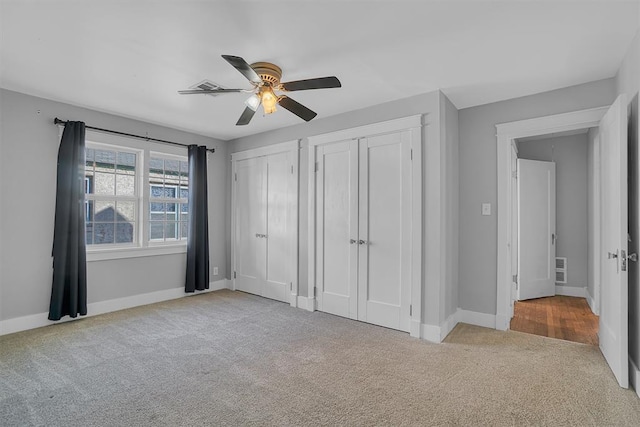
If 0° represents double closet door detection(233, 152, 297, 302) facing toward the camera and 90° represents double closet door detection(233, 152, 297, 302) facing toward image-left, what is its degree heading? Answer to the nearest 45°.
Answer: approximately 45°

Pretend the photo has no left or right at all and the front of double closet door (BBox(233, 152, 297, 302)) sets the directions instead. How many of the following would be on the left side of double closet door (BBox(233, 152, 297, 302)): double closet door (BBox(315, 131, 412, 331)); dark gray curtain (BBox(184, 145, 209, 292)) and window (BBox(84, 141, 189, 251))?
1

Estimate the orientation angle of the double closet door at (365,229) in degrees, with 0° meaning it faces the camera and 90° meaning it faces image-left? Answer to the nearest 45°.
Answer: approximately 45°

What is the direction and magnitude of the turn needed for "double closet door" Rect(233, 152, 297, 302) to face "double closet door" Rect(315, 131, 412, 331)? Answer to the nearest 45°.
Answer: approximately 90° to its left

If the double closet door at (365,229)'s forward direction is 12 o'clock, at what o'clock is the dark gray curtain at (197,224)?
The dark gray curtain is roughly at 2 o'clock from the double closet door.
